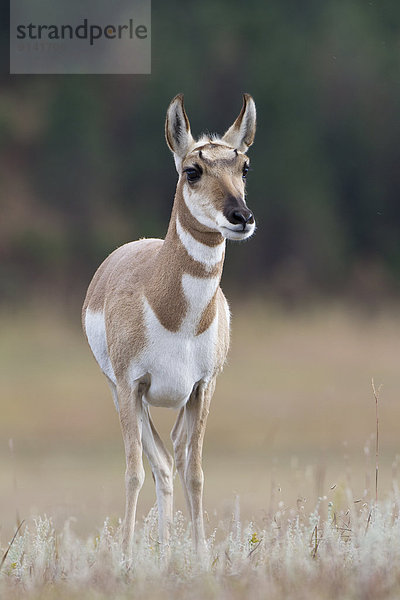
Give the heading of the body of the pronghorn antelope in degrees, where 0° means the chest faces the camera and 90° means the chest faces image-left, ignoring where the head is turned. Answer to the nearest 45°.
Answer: approximately 315°
